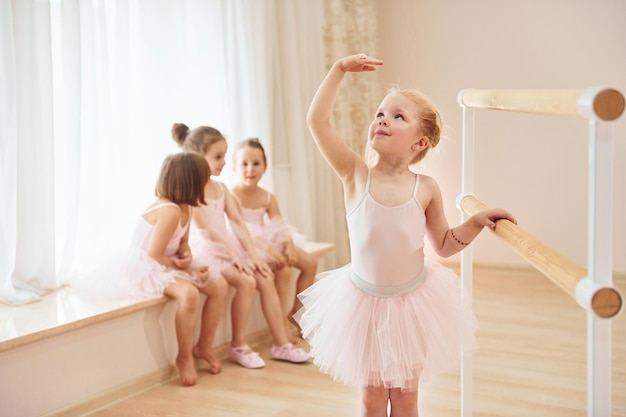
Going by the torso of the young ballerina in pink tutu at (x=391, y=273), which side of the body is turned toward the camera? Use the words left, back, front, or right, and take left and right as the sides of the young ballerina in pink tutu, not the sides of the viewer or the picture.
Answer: front

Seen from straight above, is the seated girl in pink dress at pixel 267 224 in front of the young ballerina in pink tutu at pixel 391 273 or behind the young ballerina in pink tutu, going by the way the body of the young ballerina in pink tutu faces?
behind

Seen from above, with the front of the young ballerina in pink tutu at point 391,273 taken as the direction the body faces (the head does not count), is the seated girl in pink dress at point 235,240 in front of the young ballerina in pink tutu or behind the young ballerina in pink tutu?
behind

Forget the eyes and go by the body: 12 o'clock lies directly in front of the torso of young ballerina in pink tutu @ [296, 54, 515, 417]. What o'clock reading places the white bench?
The white bench is roughly at 4 o'clock from the young ballerina in pink tutu.

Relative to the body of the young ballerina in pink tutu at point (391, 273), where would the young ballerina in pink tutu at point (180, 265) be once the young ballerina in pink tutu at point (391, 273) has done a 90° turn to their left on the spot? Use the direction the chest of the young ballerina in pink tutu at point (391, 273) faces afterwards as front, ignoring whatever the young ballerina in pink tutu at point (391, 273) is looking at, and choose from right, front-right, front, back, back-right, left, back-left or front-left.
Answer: back-left

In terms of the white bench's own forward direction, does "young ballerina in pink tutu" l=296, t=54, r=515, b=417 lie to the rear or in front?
in front

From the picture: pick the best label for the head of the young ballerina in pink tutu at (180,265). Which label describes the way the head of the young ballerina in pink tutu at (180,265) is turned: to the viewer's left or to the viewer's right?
to the viewer's right

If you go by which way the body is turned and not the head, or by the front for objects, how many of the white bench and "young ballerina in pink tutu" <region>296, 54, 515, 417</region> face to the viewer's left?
0

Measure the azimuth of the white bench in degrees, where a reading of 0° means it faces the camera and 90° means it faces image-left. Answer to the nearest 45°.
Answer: approximately 315°
